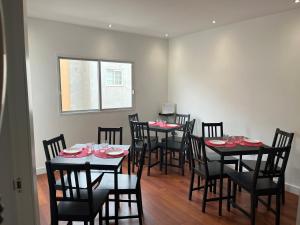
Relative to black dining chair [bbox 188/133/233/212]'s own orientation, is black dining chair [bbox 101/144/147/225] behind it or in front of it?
behind

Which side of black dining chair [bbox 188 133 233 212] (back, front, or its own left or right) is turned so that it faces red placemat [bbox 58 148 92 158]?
back

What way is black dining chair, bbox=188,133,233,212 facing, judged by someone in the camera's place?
facing away from the viewer and to the right of the viewer

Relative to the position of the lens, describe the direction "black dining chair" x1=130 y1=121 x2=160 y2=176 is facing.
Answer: facing away from the viewer and to the right of the viewer

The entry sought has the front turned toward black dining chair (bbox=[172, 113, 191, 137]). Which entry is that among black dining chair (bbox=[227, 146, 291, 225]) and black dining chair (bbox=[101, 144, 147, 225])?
black dining chair (bbox=[227, 146, 291, 225])

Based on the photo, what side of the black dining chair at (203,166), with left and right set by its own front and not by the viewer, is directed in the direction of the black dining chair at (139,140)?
left

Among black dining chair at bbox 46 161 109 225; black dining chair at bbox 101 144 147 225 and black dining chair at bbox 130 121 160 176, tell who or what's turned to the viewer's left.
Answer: black dining chair at bbox 101 144 147 225
